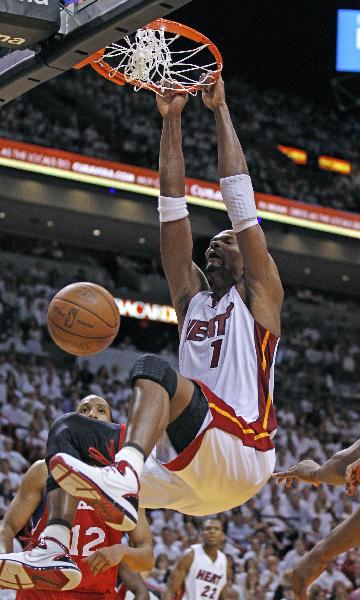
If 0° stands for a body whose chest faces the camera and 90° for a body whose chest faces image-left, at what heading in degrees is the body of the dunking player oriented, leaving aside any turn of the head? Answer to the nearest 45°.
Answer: approximately 45°

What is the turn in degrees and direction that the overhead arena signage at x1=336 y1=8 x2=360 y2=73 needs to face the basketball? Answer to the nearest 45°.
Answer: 0° — it already faces it

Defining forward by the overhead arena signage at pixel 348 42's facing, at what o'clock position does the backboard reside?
The backboard is roughly at 12 o'clock from the overhead arena signage.

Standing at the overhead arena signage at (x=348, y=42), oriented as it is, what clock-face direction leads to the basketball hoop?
The basketball hoop is roughly at 12 o'clock from the overhead arena signage.
